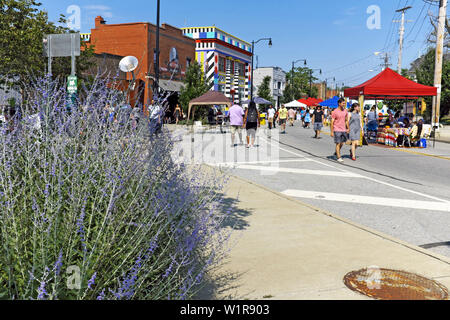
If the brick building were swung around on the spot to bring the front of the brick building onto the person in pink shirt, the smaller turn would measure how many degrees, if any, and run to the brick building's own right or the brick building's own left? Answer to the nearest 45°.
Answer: approximately 45° to the brick building's own right

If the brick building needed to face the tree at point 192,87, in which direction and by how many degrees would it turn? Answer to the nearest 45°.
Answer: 0° — it already faces it

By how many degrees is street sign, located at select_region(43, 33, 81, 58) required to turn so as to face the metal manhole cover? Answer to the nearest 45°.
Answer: approximately 180°

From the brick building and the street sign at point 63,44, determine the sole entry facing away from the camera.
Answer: the street sign

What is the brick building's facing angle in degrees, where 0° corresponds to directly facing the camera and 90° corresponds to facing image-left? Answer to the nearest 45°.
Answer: approximately 315°

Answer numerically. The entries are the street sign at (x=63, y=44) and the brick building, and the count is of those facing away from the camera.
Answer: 1

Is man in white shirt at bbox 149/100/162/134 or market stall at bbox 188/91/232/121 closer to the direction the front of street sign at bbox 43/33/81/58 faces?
the market stall

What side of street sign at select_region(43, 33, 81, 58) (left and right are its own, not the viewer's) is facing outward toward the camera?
back
